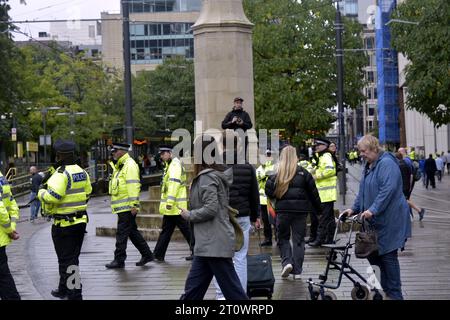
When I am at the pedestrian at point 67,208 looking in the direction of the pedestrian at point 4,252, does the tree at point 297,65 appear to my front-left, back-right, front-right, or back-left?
back-right

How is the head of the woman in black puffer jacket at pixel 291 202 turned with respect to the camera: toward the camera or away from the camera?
away from the camera

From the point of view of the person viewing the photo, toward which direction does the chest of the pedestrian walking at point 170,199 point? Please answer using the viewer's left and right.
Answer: facing to the left of the viewer

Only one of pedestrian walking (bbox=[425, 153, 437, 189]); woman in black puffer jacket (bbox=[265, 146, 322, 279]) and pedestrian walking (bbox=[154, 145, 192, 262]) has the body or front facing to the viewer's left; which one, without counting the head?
pedestrian walking (bbox=[154, 145, 192, 262])

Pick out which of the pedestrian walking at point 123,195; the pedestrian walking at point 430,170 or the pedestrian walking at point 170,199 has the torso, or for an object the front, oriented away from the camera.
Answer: the pedestrian walking at point 430,170

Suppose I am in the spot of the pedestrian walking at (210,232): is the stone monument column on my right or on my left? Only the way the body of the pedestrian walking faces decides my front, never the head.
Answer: on my right

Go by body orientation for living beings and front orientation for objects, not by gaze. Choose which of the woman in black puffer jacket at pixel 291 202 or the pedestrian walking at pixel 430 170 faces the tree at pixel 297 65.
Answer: the woman in black puffer jacket

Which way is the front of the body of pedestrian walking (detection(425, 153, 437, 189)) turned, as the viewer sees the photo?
away from the camera

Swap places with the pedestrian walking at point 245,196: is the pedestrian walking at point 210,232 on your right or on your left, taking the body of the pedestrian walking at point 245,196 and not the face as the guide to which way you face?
on your left

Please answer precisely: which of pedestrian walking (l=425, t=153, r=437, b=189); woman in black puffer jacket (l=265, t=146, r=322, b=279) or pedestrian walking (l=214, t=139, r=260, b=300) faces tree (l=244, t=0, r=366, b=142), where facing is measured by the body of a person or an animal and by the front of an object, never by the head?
the woman in black puffer jacket
